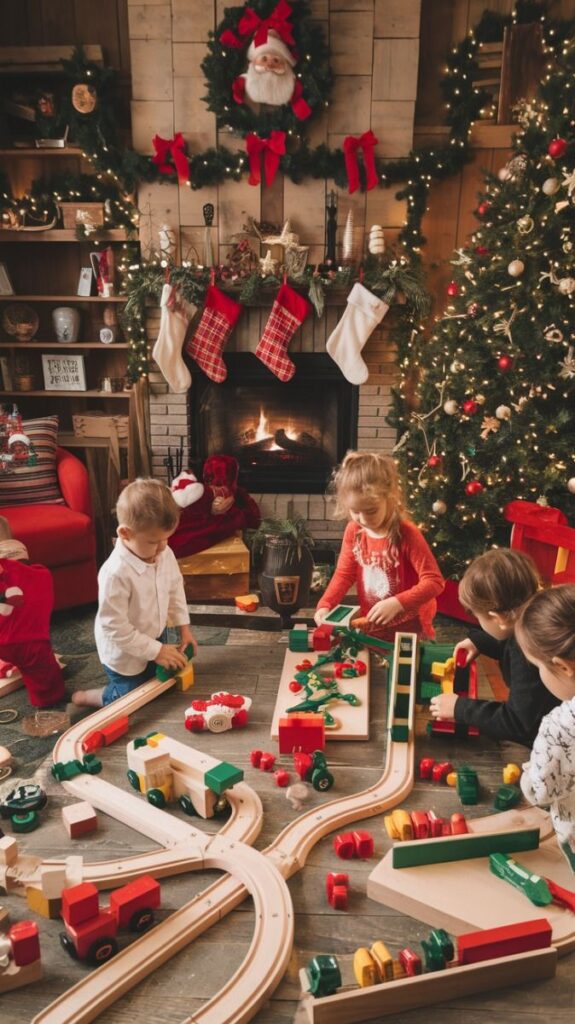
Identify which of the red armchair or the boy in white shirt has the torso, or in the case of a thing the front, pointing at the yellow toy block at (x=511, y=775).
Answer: the boy in white shirt

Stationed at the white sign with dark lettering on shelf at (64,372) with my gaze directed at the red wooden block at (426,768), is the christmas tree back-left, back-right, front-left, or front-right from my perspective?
front-left

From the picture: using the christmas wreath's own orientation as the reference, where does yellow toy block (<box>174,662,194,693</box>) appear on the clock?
The yellow toy block is roughly at 12 o'clock from the christmas wreath.

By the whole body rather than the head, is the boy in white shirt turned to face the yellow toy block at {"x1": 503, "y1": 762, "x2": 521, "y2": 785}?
yes

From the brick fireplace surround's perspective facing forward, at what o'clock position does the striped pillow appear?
The striped pillow is roughly at 2 o'clock from the brick fireplace surround.

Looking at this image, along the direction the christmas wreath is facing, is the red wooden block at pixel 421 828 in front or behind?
in front

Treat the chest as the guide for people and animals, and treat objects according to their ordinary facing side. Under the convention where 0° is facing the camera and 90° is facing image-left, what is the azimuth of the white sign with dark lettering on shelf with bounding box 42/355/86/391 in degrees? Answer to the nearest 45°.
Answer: approximately 0°

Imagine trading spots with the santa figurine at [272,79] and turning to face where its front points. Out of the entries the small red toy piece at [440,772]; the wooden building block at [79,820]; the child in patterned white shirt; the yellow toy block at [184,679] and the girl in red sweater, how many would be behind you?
0

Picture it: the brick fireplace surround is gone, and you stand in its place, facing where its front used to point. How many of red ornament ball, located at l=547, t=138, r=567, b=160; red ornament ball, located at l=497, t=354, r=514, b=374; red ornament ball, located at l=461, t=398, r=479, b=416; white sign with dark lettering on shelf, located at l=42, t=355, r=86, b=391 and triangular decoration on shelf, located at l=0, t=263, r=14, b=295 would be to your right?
2

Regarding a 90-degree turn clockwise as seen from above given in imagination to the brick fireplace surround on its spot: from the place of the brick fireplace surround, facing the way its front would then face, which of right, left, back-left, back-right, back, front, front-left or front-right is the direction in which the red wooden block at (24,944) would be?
left

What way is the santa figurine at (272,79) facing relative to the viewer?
toward the camera

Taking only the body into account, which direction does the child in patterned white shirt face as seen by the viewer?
to the viewer's left

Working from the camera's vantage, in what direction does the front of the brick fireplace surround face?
facing the viewer

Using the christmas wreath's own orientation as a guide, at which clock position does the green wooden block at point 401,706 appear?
The green wooden block is roughly at 12 o'clock from the christmas wreath.

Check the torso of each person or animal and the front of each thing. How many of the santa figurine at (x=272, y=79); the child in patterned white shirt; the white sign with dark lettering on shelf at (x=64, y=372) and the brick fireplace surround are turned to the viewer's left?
1

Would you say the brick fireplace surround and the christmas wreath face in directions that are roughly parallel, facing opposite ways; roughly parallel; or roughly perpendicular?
roughly parallel

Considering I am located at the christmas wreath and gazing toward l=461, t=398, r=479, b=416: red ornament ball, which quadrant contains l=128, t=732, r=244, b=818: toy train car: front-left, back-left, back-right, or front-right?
front-right
